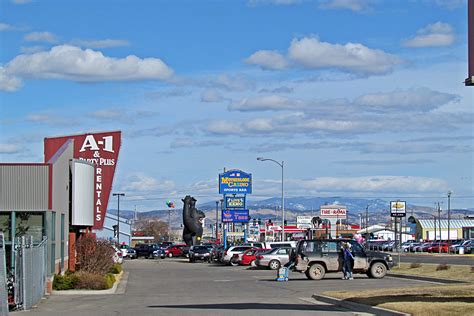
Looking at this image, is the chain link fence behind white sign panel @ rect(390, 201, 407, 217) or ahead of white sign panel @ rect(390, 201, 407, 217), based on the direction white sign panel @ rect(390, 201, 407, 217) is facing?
ahead

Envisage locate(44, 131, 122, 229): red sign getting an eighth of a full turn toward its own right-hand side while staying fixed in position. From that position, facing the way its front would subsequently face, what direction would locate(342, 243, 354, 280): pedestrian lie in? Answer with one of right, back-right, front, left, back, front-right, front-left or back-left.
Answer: left

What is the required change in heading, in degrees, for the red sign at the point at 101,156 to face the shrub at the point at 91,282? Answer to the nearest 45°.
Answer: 0° — it already faces it

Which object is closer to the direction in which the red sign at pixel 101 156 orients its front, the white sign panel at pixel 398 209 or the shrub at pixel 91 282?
the shrub

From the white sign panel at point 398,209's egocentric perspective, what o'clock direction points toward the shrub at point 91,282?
The shrub is roughly at 1 o'clock from the white sign panel.

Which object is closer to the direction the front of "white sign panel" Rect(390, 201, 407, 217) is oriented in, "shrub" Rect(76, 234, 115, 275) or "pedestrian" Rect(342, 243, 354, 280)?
the pedestrian

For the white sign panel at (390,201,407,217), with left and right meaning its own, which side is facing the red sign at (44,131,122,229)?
front

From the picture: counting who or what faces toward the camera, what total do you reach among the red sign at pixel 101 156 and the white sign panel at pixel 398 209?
2

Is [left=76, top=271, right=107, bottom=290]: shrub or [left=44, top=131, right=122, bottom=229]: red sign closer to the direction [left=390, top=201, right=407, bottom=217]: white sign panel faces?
the shrub

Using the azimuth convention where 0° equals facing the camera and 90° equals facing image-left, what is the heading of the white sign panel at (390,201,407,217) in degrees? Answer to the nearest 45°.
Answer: approximately 0°

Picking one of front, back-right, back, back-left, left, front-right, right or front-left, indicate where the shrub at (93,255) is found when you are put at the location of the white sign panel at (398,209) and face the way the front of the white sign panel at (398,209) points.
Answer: front-right
